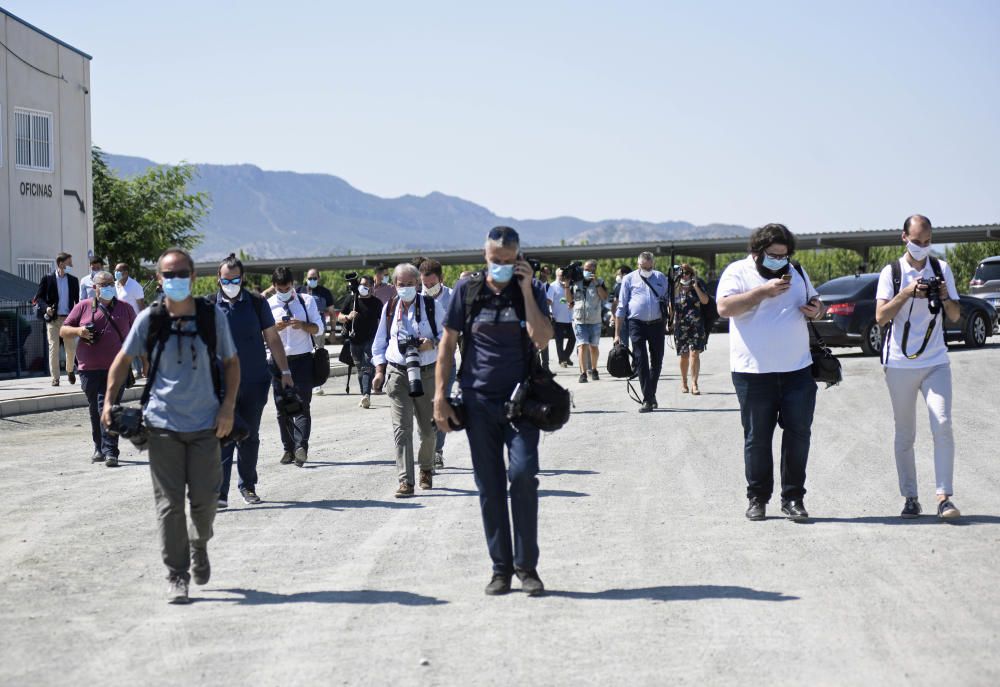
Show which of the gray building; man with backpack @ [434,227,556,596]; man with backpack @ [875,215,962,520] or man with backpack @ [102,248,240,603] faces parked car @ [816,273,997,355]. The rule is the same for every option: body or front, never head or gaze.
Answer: the gray building

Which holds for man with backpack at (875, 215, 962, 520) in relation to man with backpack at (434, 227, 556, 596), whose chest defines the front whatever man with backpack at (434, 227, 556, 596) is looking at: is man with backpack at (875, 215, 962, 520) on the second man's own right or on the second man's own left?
on the second man's own left

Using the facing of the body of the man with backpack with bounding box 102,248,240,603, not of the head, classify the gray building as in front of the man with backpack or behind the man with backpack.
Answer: behind

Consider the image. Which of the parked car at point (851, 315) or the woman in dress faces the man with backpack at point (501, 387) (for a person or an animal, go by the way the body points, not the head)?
the woman in dress

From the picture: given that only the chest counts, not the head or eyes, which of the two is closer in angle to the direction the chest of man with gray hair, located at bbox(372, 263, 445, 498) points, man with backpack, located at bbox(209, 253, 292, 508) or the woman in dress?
the man with backpack

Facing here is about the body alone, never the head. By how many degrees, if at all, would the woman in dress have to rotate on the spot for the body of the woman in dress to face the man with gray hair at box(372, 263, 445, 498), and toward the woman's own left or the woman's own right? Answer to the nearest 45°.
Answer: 0° — they already face them

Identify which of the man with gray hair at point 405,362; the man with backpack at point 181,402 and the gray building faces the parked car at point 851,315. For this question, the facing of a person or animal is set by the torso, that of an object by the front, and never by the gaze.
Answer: the gray building

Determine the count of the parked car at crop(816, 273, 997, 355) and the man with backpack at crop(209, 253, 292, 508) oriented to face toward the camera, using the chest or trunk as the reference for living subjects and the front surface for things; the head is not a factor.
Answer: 1
